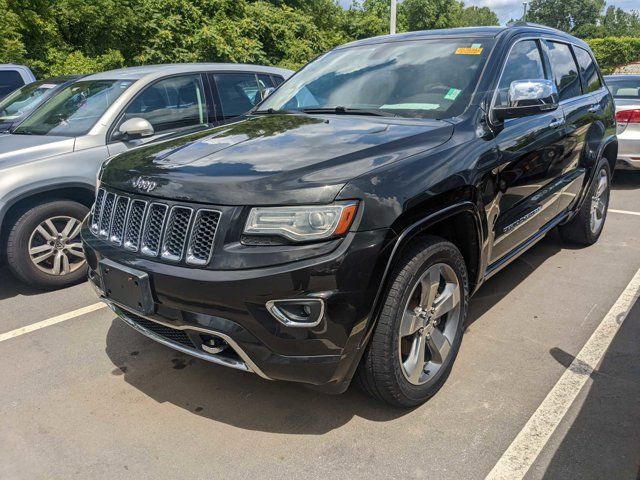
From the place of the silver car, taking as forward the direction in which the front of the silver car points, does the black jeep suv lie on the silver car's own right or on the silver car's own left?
on the silver car's own left

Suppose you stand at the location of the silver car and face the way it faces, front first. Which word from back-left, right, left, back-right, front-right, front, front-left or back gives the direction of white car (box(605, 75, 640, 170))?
back-left

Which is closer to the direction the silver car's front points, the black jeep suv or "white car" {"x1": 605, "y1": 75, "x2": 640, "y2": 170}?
the black jeep suv

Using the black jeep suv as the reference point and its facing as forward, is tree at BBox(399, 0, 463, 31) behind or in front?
behind

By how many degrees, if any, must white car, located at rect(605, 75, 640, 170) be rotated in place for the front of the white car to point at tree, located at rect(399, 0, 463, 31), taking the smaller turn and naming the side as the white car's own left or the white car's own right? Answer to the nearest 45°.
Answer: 0° — it already faces it

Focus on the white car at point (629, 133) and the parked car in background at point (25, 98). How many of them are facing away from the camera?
1

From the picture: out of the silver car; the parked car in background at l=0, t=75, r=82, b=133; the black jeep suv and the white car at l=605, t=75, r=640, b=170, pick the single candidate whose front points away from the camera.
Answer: the white car

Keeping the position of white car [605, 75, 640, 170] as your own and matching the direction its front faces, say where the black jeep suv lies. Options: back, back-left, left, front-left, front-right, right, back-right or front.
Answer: back

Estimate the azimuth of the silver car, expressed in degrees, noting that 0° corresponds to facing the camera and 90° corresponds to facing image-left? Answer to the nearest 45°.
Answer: approximately 45°

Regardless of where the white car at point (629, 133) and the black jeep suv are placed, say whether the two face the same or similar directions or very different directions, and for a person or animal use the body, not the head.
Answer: very different directions

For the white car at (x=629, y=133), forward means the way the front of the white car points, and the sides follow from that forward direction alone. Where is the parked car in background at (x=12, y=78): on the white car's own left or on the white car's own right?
on the white car's own left

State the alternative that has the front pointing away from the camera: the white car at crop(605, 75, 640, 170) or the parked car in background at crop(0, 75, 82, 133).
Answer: the white car

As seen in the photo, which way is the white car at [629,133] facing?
away from the camera

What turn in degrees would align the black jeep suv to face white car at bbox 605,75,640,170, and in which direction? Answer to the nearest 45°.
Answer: approximately 180°
